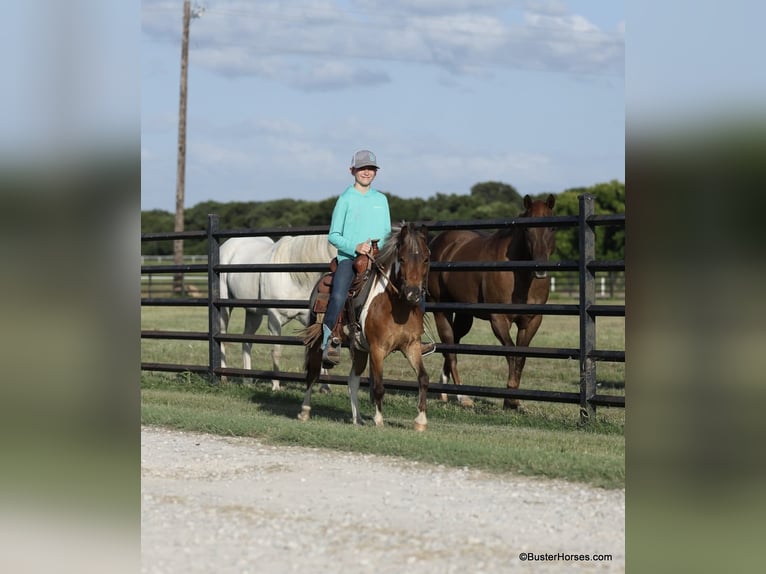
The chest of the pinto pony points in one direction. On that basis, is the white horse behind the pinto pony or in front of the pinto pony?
behind

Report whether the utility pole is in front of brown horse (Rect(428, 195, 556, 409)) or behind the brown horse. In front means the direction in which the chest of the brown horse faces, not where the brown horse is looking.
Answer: behind

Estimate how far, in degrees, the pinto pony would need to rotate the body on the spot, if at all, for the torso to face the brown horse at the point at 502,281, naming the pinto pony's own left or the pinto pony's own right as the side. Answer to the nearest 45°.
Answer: approximately 90° to the pinto pony's own left

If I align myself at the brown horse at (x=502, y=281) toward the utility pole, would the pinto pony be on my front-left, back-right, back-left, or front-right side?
back-left

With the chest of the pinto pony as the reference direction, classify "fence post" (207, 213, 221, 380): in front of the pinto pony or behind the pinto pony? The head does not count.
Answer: behind

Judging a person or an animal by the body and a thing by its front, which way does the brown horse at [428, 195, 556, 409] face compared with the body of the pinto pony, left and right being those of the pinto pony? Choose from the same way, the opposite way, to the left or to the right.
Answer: the same way

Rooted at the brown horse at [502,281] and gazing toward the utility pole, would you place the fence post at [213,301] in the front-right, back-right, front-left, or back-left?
front-left

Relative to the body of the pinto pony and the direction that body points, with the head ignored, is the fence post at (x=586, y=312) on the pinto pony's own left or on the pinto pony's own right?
on the pinto pony's own left

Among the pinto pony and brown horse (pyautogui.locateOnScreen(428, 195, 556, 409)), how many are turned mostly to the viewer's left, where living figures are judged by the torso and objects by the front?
0

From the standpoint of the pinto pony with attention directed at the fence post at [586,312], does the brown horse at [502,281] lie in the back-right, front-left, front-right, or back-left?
front-left
